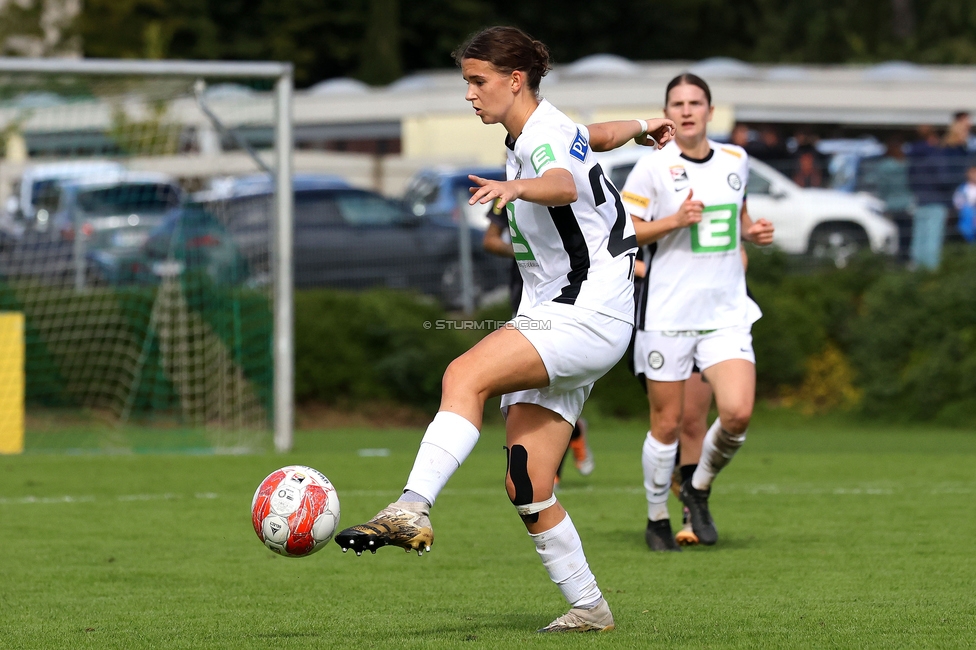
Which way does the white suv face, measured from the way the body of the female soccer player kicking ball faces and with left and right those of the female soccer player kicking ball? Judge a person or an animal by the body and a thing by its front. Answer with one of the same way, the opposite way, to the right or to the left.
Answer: the opposite way

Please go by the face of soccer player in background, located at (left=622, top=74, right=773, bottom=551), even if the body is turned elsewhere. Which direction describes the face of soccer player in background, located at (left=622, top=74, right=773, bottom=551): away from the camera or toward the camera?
toward the camera

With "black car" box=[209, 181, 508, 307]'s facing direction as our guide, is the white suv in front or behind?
in front

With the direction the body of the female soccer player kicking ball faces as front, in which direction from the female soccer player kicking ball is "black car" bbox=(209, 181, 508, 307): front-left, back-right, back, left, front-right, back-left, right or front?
right

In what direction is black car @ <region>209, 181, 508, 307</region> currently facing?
to the viewer's right

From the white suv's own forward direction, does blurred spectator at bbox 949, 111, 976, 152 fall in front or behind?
in front

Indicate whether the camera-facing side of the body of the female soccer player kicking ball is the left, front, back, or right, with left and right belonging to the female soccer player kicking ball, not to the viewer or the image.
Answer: left

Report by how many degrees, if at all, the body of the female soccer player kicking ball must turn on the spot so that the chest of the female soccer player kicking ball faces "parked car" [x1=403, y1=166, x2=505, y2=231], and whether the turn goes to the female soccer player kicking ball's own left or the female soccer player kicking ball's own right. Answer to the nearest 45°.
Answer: approximately 90° to the female soccer player kicking ball's own right

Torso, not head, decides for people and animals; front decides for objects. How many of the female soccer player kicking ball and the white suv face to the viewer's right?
1

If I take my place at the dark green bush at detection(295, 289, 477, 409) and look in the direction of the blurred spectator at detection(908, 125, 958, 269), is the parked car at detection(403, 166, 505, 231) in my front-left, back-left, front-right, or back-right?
front-left

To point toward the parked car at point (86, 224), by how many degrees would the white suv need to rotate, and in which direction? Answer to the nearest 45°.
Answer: approximately 135° to its right

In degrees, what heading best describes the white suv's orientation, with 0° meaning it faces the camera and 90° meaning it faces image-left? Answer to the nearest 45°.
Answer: approximately 270°

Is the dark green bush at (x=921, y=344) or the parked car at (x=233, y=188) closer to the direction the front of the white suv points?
the dark green bush

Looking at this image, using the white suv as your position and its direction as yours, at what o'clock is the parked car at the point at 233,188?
The parked car is roughly at 5 o'clock from the white suv.

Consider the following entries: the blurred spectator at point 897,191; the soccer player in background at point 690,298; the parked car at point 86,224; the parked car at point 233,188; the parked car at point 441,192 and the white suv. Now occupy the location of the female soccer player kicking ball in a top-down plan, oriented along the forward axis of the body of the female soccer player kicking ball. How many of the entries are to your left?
0

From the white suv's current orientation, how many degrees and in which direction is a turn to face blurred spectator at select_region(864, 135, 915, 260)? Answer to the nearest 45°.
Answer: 0° — it already faces them

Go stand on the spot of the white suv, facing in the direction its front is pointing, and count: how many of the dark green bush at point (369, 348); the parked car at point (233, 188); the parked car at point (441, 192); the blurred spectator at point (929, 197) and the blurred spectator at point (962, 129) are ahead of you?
2

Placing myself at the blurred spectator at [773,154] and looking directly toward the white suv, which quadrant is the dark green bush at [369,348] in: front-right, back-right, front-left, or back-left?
front-right

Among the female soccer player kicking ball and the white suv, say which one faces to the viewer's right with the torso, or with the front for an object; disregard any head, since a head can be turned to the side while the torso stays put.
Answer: the white suv
